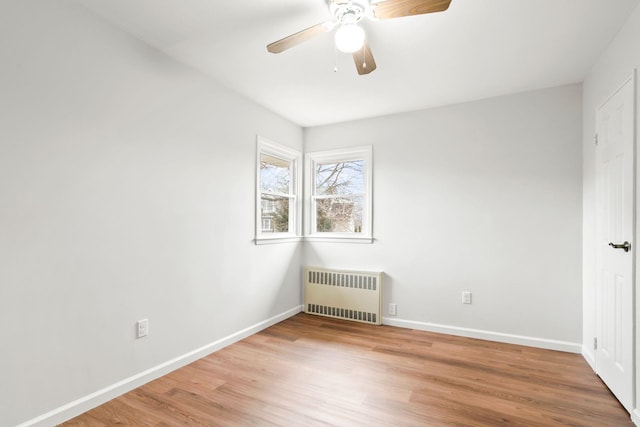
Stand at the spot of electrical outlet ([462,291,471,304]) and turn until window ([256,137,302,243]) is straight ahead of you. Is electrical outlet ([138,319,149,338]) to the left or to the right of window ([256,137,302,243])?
left

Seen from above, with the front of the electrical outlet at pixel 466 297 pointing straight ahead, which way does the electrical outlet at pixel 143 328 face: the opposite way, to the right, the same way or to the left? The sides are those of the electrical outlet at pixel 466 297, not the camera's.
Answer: to the left

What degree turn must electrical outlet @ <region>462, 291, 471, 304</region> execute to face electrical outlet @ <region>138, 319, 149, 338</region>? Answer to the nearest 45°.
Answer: approximately 45° to its right

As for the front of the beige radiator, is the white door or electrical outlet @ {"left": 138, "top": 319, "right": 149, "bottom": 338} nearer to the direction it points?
the electrical outlet

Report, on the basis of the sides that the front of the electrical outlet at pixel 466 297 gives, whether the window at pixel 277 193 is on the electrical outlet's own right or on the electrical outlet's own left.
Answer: on the electrical outlet's own right

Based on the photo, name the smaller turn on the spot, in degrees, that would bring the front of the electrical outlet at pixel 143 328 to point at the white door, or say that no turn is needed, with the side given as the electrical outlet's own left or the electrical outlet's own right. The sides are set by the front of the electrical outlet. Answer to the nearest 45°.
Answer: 0° — it already faces it

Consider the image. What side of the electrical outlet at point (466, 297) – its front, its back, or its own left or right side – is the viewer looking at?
front

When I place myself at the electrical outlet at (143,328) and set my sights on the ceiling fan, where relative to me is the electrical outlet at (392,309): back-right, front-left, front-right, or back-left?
front-left

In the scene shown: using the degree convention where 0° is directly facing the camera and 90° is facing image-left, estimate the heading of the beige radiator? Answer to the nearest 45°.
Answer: approximately 45°

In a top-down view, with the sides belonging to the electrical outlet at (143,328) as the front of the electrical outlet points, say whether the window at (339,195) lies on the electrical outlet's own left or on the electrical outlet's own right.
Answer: on the electrical outlet's own left

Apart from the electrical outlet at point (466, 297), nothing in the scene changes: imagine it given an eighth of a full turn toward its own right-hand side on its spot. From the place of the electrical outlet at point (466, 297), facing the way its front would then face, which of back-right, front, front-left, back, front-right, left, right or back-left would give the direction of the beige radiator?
front-right

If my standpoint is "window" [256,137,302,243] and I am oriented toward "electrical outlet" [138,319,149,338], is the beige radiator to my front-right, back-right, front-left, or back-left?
back-left

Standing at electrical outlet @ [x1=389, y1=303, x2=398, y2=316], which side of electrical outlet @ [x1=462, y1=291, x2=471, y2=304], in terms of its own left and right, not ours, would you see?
right

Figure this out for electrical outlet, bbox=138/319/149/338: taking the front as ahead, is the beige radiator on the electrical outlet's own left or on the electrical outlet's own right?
on the electrical outlet's own left

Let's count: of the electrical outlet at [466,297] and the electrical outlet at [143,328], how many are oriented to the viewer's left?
0

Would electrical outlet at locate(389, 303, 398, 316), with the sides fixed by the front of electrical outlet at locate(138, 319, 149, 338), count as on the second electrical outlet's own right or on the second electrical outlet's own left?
on the second electrical outlet's own left
